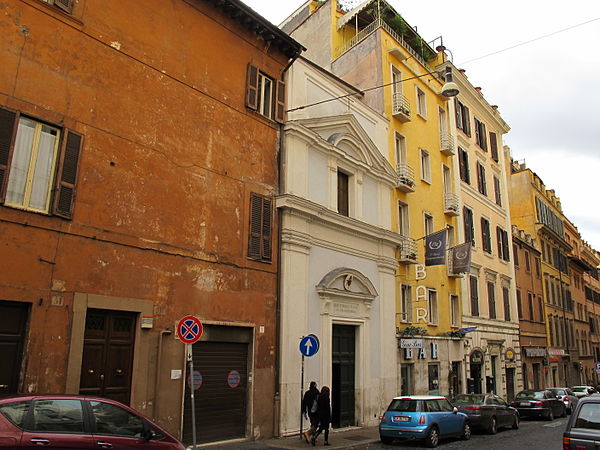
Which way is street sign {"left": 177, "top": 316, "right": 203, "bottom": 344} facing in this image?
toward the camera

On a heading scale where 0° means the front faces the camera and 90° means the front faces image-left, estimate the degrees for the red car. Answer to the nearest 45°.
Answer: approximately 270°

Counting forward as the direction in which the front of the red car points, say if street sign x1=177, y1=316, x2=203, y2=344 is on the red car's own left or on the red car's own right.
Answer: on the red car's own left

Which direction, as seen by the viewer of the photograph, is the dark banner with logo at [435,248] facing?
facing the viewer and to the left of the viewer

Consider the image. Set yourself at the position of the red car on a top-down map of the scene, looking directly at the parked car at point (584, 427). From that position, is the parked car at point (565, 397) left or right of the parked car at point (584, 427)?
left

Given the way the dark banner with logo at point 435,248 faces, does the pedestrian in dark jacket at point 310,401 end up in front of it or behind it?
in front

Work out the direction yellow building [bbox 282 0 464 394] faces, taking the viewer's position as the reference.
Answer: facing the viewer and to the right of the viewer

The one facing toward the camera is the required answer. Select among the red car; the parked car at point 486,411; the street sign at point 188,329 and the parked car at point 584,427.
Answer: the street sign

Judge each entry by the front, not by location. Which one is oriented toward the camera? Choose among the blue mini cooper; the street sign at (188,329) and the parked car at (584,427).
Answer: the street sign

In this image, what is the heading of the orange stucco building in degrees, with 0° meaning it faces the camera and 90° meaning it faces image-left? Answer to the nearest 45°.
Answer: approximately 315°
